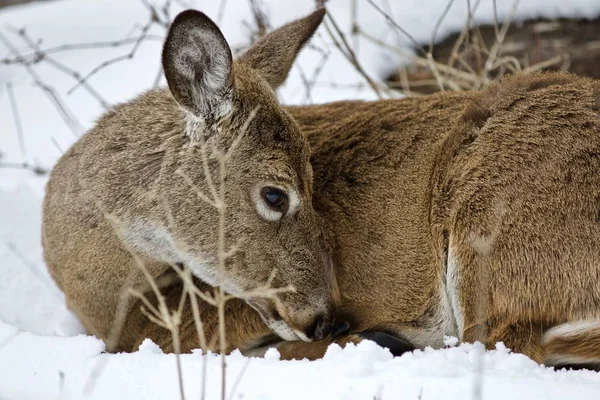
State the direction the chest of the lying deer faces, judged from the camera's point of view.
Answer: to the viewer's left

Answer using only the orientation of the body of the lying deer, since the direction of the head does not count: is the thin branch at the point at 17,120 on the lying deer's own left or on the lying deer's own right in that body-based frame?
on the lying deer's own right
